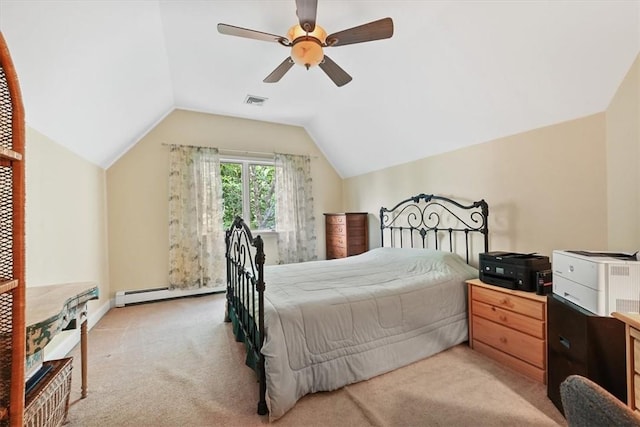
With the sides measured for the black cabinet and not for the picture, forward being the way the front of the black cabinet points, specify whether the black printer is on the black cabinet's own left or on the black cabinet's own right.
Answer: on the black cabinet's own right

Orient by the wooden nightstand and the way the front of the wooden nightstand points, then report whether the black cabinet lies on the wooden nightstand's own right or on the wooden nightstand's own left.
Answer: on the wooden nightstand's own left

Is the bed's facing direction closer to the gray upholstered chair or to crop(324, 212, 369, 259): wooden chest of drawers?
the gray upholstered chair

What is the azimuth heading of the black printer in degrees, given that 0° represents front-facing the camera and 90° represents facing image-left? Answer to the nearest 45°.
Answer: approximately 45°

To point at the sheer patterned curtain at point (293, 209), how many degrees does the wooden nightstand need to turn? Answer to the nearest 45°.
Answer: approximately 45° to its right

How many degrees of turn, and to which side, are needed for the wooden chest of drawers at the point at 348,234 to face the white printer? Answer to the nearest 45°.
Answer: approximately 90° to its left

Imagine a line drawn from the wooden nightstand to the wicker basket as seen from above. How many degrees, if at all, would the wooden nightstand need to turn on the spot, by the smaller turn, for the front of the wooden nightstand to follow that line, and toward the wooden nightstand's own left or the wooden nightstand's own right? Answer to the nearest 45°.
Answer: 0° — it already faces it
